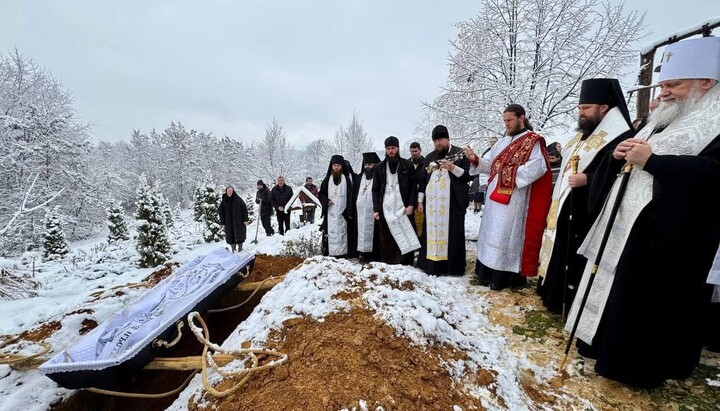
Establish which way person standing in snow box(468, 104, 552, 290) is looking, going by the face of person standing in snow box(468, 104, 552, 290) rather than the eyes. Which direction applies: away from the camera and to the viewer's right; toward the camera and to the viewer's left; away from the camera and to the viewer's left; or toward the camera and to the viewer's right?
toward the camera and to the viewer's left

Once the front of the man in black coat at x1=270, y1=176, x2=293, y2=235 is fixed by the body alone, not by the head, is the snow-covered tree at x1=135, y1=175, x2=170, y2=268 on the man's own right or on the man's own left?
on the man's own right

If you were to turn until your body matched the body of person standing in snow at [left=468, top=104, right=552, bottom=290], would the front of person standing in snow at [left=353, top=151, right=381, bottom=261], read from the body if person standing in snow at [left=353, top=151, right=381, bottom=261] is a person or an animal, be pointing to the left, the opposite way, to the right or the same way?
to the left

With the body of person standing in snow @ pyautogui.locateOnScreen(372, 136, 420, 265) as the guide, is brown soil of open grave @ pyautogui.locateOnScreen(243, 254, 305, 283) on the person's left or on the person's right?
on the person's right

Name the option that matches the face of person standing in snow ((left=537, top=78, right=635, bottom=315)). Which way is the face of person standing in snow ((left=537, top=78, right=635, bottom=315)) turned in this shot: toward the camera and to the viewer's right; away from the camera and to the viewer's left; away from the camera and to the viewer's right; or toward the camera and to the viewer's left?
toward the camera and to the viewer's left

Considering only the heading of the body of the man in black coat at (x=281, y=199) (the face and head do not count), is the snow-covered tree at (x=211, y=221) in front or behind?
behind

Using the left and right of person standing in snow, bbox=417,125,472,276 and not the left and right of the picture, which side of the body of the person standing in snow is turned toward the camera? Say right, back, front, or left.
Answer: front

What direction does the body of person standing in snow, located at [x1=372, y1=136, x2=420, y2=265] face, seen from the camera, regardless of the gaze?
toward the camera

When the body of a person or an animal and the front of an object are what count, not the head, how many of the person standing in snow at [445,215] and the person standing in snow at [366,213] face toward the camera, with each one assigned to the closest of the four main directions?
2

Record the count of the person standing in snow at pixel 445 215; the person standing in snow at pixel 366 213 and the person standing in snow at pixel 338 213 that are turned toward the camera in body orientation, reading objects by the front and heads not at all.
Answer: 3

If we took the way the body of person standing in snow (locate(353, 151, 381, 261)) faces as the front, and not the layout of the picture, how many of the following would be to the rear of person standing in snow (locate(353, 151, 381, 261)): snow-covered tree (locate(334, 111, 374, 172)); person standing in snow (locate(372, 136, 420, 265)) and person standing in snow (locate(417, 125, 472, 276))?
1

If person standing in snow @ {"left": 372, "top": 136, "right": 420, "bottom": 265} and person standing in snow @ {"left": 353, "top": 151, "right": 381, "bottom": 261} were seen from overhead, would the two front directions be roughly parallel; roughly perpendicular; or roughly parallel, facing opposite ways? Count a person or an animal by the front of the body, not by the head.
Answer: roughly parallel

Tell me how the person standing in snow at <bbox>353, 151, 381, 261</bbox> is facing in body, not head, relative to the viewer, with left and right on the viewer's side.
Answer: facing the viewer

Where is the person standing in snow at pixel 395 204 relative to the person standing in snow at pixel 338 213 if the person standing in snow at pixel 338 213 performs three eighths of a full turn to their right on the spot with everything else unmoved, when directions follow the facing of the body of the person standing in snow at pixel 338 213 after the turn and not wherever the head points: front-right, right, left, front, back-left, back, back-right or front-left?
back

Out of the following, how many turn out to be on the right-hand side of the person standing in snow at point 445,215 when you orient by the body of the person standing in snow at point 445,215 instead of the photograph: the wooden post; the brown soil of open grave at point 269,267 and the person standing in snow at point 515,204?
1

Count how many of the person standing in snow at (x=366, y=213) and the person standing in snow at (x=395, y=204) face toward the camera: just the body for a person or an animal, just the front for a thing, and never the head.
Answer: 2

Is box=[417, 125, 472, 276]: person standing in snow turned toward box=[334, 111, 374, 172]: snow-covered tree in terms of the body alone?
no

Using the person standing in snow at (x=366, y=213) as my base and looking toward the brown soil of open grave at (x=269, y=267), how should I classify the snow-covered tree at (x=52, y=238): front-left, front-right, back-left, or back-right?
front-right

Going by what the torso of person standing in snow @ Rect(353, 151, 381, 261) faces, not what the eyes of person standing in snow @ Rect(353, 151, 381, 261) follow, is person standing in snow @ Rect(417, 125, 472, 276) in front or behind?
in front
